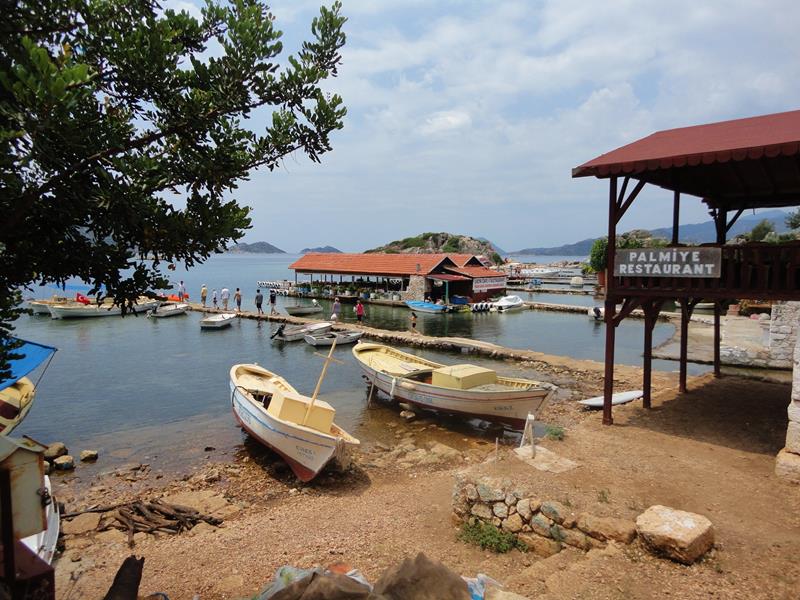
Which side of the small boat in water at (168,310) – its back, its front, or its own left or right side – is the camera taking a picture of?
right

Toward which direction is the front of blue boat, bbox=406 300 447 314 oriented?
to the viewer's left

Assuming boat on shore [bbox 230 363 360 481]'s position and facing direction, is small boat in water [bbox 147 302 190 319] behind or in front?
behind

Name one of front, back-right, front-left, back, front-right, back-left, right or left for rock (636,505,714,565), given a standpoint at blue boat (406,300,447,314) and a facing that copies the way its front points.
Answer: left

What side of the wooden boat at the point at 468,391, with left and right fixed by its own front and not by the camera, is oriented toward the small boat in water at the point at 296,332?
back

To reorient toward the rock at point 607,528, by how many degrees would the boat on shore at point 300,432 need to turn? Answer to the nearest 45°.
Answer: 0° — it already faces it

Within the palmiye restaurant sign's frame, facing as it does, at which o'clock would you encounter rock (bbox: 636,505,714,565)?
The rock is roughly at 12 o'clock from the palmiye restaurant sign.

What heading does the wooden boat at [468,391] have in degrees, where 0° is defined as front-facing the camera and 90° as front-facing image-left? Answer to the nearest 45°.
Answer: approximately 315°

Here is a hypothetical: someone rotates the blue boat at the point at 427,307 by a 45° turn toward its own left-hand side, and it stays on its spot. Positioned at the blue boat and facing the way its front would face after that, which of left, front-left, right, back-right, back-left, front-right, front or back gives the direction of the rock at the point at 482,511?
front-left

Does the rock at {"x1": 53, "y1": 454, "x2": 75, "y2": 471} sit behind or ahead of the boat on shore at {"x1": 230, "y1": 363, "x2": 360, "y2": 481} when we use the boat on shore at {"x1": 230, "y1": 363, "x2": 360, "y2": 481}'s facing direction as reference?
behind

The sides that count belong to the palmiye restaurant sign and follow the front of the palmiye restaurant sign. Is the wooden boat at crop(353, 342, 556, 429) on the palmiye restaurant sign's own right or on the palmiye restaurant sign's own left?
on the palmiye restaurant sign's own right

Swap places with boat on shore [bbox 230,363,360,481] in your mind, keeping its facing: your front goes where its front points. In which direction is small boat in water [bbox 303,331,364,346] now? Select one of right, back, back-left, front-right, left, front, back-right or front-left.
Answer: back-left

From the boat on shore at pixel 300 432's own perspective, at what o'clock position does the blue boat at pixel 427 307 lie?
The blue boat is roughly at 8 o'clock from the boat on shore.

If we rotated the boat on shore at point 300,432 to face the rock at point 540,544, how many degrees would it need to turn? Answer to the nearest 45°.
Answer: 0° — it already faces it

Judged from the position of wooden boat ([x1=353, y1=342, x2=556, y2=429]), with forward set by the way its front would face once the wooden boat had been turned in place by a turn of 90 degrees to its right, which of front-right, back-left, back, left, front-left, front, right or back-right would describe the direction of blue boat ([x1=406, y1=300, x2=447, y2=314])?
back-right

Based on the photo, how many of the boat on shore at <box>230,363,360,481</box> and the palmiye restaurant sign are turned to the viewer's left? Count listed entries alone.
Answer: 0

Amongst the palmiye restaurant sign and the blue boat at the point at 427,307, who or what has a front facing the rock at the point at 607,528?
the palmiye restaurant sign

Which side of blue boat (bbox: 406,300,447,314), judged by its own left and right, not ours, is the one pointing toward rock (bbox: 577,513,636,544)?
left
